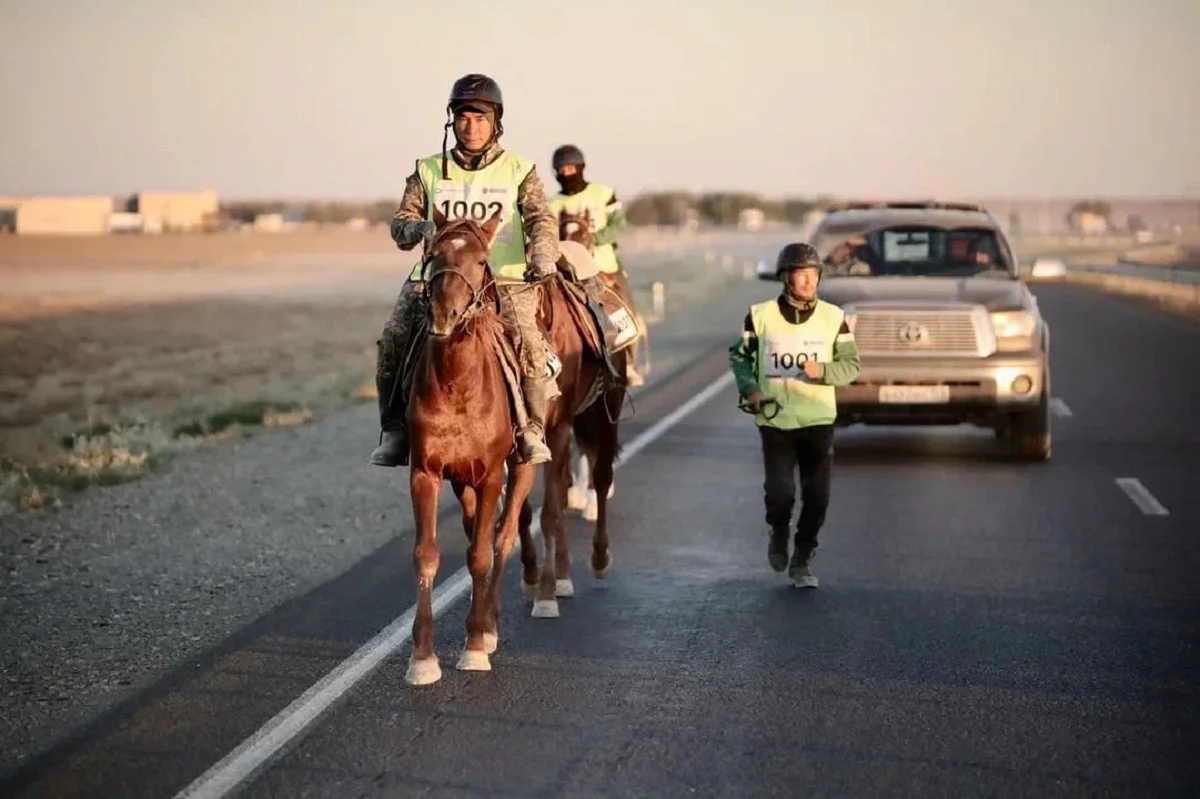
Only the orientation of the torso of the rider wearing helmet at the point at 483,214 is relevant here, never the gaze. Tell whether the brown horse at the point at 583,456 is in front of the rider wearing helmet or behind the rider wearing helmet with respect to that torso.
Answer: behind

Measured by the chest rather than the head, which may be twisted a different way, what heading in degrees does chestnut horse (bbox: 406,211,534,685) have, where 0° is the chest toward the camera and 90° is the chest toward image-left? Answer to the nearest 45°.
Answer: approximately 0°

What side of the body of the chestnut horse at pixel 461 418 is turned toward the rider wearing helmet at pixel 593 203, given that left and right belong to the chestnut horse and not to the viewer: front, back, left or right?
back

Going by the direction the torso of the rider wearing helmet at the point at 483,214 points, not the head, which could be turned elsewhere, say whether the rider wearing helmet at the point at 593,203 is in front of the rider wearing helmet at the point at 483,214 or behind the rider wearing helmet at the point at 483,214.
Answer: behind

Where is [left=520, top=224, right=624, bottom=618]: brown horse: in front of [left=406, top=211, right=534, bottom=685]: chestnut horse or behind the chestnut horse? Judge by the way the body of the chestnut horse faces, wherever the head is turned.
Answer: behind

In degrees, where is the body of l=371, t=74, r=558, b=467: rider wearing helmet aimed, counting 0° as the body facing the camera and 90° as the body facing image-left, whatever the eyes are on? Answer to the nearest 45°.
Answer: approximately 0°
